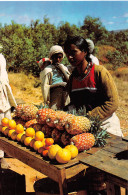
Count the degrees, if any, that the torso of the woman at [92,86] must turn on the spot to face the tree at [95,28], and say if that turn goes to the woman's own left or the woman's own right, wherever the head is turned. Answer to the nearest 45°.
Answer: approximately 135° to the woman's own right

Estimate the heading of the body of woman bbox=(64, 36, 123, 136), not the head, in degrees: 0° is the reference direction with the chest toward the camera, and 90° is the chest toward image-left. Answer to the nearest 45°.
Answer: approximately 45°

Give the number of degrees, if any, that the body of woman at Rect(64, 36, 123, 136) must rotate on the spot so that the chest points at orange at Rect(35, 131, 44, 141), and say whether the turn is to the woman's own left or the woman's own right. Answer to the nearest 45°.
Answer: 0° — they already face it

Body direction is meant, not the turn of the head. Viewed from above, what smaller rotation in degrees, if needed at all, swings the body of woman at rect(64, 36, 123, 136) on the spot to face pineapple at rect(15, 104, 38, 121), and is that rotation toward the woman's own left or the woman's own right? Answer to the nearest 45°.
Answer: approximately 45° to the woman's own right

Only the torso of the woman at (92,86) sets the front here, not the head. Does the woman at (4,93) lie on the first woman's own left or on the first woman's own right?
on the first woman's own right

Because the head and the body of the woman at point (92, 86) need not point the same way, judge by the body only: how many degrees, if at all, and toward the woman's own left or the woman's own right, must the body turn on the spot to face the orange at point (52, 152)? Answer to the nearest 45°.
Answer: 0° — they already face it

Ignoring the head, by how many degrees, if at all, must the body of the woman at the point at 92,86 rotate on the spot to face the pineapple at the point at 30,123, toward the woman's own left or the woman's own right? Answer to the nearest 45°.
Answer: approximately 45° to the woman's own right
